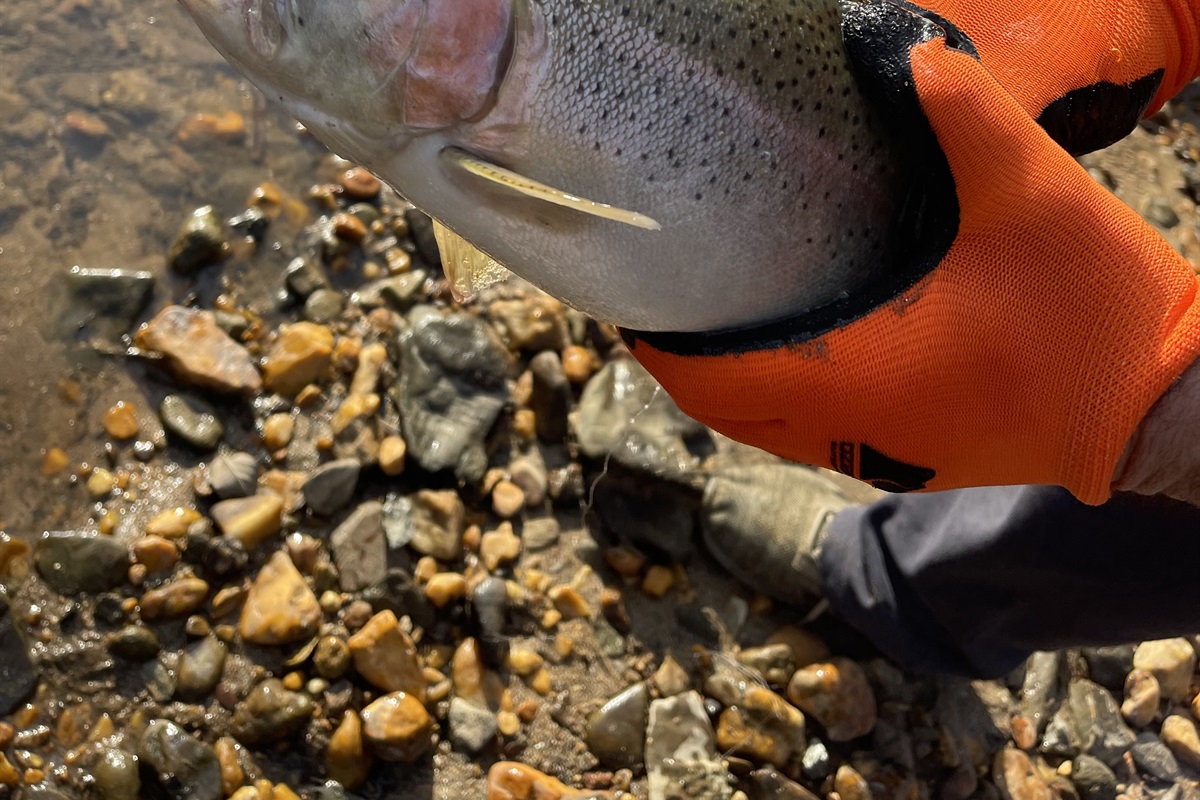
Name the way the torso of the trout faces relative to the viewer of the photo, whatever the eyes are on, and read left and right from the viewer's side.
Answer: facing to the left of the viewer

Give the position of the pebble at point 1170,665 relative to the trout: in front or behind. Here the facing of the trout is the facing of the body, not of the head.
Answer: behind
